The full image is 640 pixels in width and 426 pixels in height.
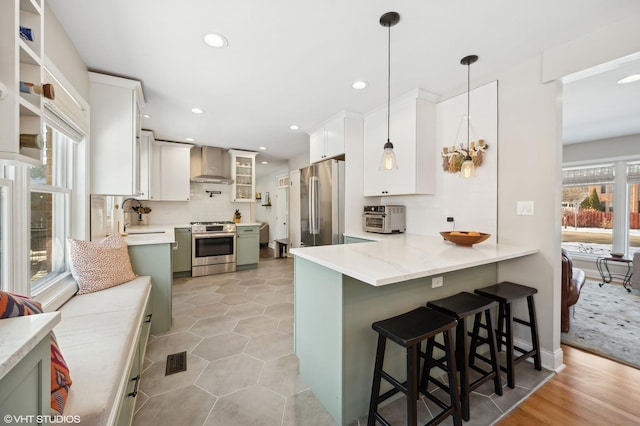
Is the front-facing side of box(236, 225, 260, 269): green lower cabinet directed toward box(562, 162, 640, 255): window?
no

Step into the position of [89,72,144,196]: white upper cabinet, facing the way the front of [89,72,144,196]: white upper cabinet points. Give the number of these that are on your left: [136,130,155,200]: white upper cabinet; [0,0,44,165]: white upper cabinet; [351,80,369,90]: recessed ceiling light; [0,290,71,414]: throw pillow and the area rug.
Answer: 1

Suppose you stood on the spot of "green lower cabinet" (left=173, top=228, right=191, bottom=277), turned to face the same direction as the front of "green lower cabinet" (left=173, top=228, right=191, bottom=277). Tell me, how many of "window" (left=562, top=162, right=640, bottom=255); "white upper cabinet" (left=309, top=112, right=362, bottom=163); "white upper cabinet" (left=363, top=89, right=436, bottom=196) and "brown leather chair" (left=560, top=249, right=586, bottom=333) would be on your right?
0

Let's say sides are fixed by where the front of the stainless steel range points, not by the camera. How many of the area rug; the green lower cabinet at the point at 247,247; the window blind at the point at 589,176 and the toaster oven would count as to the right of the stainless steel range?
0

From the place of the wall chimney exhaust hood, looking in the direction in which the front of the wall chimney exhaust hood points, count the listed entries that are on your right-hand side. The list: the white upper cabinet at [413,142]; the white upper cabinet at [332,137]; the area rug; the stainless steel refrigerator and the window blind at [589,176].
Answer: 0

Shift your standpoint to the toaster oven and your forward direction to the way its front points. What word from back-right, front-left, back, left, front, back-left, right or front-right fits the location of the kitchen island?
front-left

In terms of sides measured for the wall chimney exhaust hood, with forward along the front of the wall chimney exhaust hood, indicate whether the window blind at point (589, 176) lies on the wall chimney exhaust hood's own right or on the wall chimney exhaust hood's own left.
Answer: on the wall chimney exhaust hood's own left

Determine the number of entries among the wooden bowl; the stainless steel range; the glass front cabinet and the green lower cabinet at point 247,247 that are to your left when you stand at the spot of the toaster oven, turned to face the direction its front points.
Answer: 1

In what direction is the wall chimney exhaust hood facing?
toward the camera

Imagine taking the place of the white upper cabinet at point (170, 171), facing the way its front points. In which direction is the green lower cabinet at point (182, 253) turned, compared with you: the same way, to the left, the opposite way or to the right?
the same way

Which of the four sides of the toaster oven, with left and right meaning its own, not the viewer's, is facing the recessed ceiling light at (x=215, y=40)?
front

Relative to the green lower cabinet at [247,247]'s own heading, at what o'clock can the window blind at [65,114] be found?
The window blind is roughly at 1 o'clock from the green lower cabinet.

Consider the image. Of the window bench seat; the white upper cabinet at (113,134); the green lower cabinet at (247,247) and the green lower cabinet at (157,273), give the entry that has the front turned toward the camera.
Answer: the green lower cabinet at (247,247)

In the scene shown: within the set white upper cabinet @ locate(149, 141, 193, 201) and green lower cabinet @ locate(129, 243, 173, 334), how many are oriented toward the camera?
1

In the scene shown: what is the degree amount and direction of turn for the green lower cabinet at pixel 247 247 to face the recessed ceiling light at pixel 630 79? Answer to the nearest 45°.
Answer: approximately 45° to its left

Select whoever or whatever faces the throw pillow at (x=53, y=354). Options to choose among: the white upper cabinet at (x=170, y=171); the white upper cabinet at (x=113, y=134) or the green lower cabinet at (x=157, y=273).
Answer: the white upper cabinet at (x=170, y=171)

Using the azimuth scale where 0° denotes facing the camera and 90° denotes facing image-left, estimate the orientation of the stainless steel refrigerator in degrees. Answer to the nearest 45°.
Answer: approximately 45°

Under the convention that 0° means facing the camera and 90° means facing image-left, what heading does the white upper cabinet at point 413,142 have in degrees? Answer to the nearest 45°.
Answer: approximately 45°

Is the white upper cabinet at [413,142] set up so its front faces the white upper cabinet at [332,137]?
no

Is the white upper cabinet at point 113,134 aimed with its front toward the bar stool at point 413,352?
no
